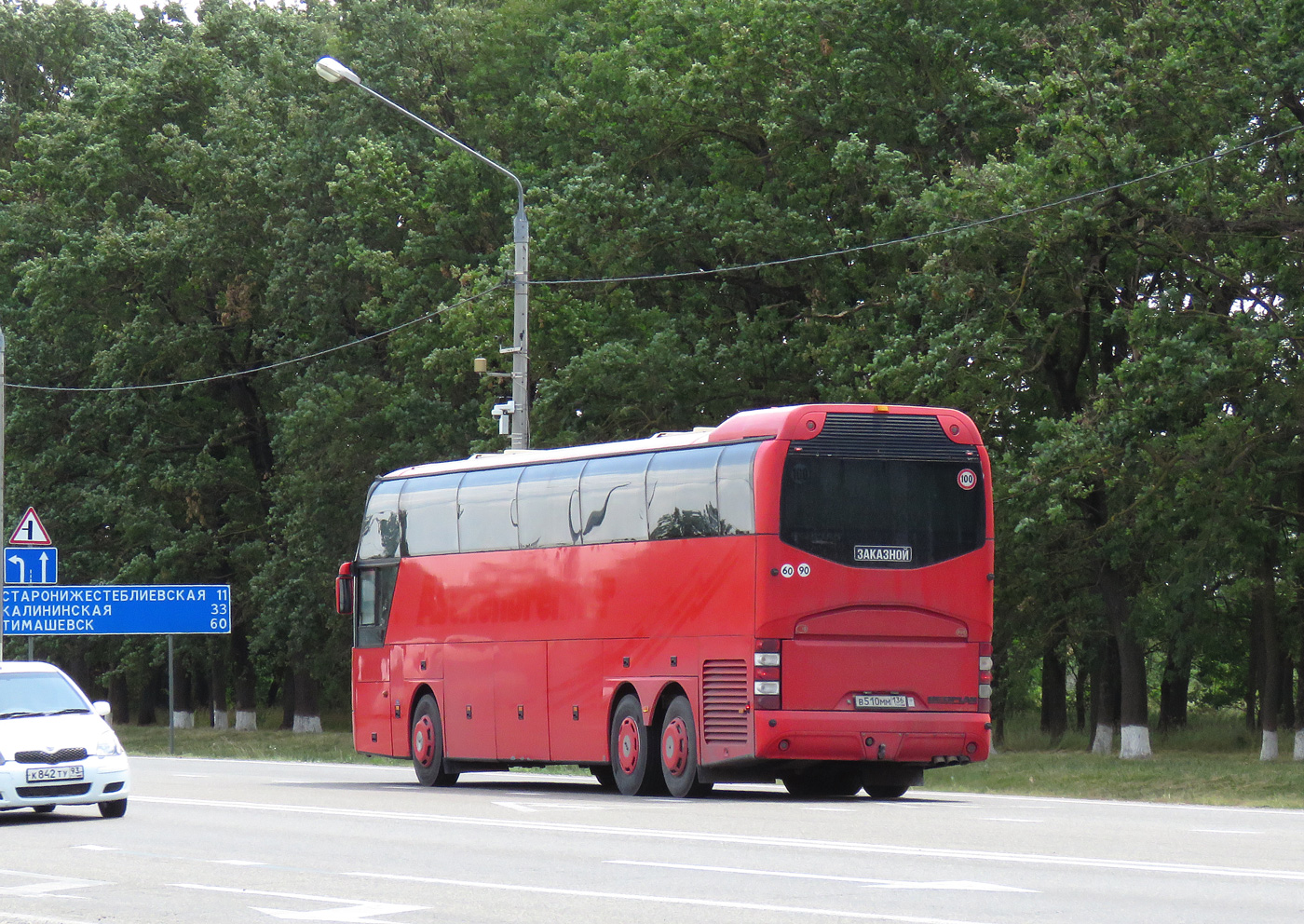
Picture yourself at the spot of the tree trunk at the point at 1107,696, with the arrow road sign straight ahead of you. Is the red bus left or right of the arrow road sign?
left

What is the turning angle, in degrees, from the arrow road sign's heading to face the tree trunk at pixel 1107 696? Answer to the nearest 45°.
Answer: approximately 90° to its left

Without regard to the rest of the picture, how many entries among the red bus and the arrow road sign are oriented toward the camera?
1

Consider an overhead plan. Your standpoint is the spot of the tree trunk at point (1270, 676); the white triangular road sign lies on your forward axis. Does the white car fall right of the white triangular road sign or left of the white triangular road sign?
left

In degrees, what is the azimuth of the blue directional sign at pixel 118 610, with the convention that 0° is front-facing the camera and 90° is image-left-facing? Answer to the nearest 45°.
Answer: approximately 0°

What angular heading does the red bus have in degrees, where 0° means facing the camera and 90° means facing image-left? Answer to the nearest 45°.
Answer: approximately 135°
